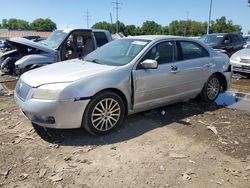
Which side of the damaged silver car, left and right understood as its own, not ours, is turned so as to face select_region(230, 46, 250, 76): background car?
back

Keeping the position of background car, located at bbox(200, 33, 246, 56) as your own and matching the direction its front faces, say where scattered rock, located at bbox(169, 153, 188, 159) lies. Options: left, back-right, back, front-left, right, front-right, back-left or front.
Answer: front-left

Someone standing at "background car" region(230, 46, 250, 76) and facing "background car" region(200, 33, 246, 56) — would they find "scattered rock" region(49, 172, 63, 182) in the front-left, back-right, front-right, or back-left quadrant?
back-left

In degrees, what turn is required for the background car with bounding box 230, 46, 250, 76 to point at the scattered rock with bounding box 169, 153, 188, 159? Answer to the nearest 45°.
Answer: approximately 45° to its left

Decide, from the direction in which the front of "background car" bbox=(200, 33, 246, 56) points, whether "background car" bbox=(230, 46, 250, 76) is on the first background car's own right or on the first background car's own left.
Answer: on the first background car's own left

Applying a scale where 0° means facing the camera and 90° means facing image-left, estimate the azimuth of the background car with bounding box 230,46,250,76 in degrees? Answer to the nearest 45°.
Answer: approximately 45°

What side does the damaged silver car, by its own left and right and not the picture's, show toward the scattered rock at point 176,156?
left

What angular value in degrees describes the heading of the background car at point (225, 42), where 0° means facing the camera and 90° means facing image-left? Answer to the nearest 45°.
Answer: approximately 45°
